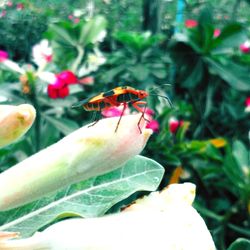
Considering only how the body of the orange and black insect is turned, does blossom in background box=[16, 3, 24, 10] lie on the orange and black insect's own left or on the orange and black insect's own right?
on the orange and black insect's own left

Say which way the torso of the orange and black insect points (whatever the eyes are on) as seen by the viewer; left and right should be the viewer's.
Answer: facing to the right of the viewer

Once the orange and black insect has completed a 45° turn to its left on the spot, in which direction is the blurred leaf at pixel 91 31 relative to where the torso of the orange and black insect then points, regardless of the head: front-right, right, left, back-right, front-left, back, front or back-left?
front-left

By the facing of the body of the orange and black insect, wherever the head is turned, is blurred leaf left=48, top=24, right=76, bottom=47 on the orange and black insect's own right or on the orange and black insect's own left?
on the orange and black insect's own left

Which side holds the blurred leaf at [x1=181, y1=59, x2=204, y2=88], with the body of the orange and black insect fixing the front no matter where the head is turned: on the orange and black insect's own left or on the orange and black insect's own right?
on the orange and black insect's own left

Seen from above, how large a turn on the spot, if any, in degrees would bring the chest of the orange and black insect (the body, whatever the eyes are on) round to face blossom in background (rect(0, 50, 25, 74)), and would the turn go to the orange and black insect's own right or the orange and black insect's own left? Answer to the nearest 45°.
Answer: approximately 90° to the orange and black insect's own left
